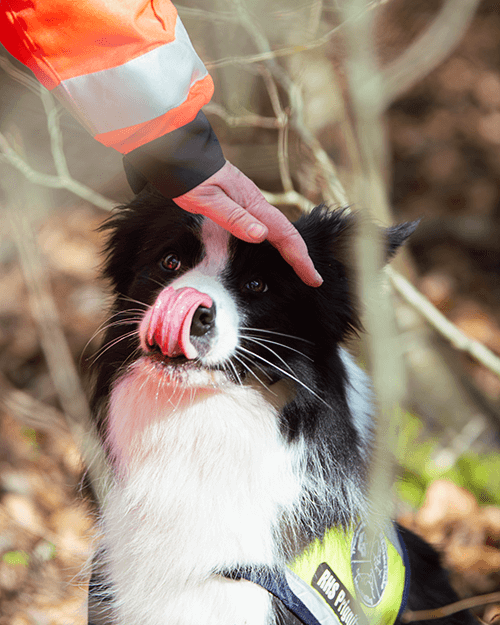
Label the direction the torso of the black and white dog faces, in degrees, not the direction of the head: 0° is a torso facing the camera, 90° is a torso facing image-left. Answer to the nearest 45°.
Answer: approximately 45°

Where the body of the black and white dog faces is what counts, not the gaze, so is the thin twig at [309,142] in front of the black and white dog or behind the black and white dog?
behind

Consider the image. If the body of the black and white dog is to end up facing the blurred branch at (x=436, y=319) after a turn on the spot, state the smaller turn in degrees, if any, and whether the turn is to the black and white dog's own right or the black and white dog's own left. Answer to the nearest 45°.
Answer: approximately 180°

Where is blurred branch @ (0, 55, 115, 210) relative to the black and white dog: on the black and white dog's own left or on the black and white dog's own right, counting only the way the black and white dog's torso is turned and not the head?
on the black and white dog's own right

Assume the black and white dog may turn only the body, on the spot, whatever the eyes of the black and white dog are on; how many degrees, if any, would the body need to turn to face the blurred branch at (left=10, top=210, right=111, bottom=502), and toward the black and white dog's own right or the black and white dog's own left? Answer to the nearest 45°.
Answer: approximately 90° to the black and white dog's own right

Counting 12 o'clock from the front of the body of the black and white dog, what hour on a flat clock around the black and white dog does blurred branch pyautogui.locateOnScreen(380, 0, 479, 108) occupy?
The blurred branch is roughly at 6 o'clock from the black and white dog.

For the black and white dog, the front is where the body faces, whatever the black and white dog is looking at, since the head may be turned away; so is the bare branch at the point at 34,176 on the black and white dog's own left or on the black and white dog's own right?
on the black and white dog's own right

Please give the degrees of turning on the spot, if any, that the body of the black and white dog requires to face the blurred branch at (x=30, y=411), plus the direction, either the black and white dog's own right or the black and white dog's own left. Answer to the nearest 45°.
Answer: approximately 90° to the black and white dog's own right

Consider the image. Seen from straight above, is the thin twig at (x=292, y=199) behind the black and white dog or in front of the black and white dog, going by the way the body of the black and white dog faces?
behind
